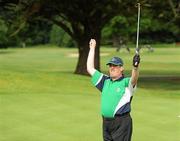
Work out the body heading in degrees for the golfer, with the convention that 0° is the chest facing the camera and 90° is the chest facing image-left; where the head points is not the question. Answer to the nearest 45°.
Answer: approximately 45°
